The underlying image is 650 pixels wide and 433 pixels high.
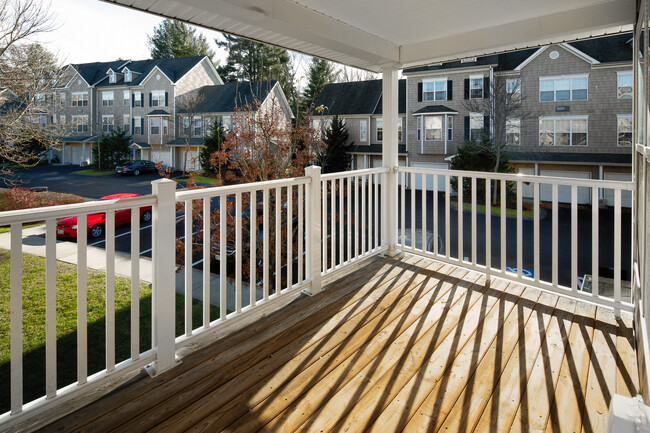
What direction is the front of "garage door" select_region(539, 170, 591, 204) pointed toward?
toward the camera

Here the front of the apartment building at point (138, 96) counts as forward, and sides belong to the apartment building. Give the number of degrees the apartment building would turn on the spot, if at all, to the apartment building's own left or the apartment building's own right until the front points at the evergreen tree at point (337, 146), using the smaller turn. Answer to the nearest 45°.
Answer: approximately 135° to the apartment building's own left

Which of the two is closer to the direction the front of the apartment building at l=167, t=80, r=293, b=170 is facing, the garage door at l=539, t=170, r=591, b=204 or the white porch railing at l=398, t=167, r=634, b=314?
the white porch railing

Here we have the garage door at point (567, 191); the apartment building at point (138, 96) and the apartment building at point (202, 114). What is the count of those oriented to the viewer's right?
0

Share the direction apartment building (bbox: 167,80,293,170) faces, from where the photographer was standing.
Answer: facing the viewer and to the left of the viewer

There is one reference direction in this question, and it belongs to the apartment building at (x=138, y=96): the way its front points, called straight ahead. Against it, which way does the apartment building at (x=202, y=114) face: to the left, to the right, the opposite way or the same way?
the same way

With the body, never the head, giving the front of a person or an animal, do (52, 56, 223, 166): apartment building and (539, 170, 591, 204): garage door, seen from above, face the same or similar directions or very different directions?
same or similar directions

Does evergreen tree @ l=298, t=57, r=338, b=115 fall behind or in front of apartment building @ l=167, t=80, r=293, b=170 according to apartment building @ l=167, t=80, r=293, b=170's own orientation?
behind

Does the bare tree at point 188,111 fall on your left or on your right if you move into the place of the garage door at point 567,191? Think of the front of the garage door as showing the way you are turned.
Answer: on your right
